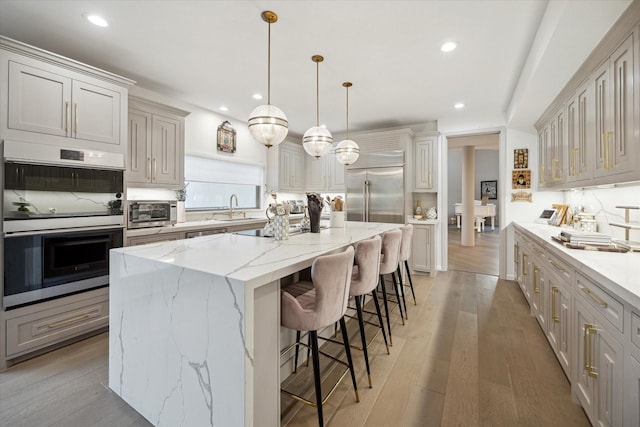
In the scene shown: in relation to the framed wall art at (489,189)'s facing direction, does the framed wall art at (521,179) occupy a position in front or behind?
in front

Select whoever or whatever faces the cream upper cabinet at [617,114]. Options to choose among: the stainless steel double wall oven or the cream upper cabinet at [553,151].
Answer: the stainless steel double wall oven

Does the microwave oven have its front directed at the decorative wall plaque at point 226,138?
no

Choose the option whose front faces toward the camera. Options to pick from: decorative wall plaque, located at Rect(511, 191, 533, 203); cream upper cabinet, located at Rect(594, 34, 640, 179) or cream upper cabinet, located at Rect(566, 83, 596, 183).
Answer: the decorative wall plaque

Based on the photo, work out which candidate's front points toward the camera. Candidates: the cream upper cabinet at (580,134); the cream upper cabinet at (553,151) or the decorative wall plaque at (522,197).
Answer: the decorative wall plaque

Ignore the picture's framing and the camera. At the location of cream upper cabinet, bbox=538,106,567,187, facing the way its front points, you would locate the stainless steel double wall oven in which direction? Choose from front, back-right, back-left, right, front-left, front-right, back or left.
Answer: front-left

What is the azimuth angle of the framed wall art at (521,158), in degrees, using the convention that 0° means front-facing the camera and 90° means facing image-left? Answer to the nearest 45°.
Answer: approximately 0°

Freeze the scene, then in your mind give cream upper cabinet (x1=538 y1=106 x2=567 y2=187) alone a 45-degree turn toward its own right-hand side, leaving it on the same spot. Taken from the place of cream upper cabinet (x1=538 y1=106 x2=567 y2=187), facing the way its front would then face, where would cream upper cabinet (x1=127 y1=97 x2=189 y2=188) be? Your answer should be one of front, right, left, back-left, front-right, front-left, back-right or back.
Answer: left

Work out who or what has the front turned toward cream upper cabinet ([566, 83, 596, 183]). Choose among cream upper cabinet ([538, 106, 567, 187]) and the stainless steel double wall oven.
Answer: the stainless steel double wall oven

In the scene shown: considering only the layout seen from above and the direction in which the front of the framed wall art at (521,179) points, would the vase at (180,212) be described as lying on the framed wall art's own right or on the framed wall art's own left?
on the framed wall art's own right

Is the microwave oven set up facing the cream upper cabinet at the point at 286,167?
no

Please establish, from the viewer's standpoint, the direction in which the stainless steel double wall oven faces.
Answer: facing the viewer and to the right of the viewer

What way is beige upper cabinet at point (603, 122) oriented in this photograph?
to the viewer's left

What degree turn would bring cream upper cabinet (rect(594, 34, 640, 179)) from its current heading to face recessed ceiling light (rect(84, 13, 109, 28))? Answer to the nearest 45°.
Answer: approximately 45° to its left

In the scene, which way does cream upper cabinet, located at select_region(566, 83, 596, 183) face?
to the viewer's left

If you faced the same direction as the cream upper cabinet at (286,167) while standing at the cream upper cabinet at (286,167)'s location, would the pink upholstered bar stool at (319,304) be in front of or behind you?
in front

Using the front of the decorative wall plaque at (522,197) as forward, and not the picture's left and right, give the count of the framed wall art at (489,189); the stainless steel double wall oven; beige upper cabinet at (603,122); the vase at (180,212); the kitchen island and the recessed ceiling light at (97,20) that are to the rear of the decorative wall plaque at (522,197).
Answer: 1

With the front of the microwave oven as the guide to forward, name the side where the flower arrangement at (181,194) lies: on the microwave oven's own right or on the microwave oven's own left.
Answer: on the microwave oven's own left

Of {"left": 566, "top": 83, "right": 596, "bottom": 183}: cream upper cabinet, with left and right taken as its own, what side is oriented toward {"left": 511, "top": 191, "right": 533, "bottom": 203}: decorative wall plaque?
right

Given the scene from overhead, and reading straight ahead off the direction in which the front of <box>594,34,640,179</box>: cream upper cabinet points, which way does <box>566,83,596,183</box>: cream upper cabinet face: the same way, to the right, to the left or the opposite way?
the same way
